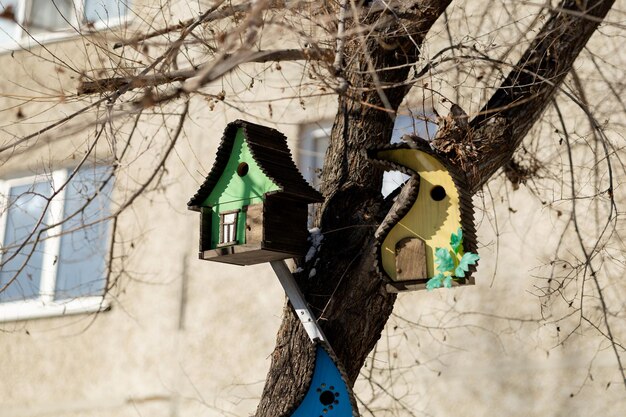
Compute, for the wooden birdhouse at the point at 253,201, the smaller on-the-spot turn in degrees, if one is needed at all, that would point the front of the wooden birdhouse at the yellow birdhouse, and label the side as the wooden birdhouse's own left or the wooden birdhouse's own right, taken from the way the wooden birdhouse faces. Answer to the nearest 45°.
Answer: approximately 135° to the wooden birdhouse's own left

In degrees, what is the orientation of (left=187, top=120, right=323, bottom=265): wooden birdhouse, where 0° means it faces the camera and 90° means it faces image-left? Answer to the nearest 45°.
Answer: approximately 45°
